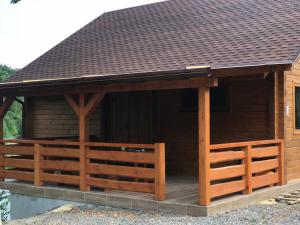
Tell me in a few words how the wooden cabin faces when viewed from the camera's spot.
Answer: facing the viewer and to the left of the viewer
